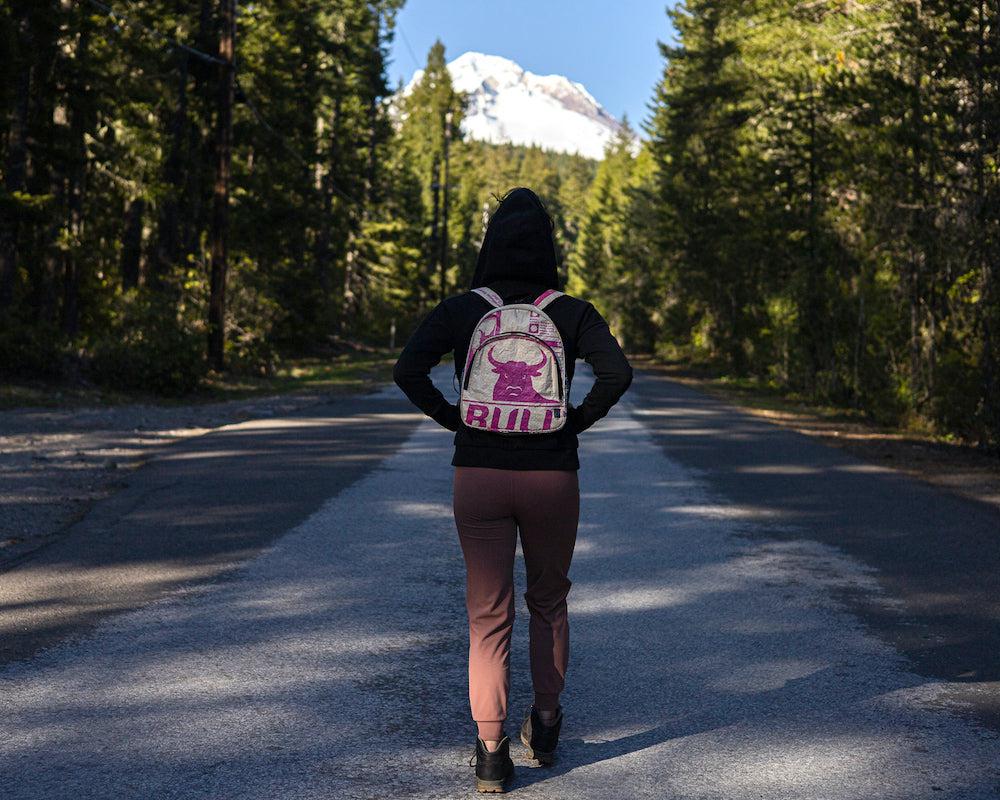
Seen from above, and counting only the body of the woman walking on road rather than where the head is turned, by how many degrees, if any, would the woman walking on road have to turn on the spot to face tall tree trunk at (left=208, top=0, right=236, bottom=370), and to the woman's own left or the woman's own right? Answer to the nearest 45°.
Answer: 0° — they already face it

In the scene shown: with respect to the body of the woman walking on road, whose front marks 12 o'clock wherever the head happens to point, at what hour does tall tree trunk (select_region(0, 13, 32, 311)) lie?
The tall tree trunk is roughly at 11 o'clock from the woman walking on road.

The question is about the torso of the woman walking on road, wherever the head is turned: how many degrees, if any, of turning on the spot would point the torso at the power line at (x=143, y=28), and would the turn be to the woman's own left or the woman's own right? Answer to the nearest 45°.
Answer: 0° — they already face it

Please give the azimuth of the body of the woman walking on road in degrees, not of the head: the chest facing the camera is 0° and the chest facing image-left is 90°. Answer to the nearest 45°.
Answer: approximately 180°

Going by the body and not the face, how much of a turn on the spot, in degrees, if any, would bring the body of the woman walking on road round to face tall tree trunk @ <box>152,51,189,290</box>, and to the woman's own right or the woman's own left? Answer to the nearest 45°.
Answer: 0° — they already face it

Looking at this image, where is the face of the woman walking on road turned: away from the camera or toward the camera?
away from the camera

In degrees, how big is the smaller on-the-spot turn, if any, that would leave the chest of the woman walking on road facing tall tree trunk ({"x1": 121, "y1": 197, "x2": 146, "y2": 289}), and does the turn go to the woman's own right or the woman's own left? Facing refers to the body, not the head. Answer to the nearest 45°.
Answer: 0° — they already face it
